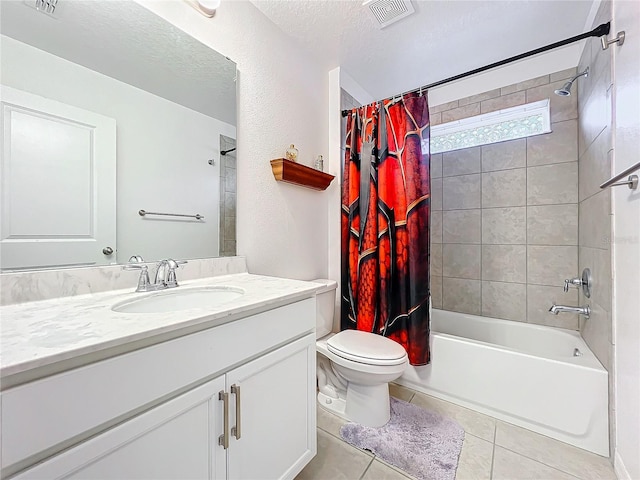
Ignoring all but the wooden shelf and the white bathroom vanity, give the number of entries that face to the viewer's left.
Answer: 0

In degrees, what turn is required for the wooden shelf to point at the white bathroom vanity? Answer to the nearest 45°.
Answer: approximately 45° to its right

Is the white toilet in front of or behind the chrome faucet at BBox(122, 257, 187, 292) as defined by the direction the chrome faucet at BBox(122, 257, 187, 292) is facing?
in front

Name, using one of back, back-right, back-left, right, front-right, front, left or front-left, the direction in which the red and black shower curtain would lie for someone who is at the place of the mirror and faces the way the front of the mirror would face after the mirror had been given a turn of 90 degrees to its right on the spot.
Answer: back-left

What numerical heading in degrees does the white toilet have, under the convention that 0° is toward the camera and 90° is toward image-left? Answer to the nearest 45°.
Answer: approximately 315°

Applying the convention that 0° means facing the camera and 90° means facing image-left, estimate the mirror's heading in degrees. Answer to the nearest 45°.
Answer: approximately 315°

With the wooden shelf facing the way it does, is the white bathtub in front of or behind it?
in front
